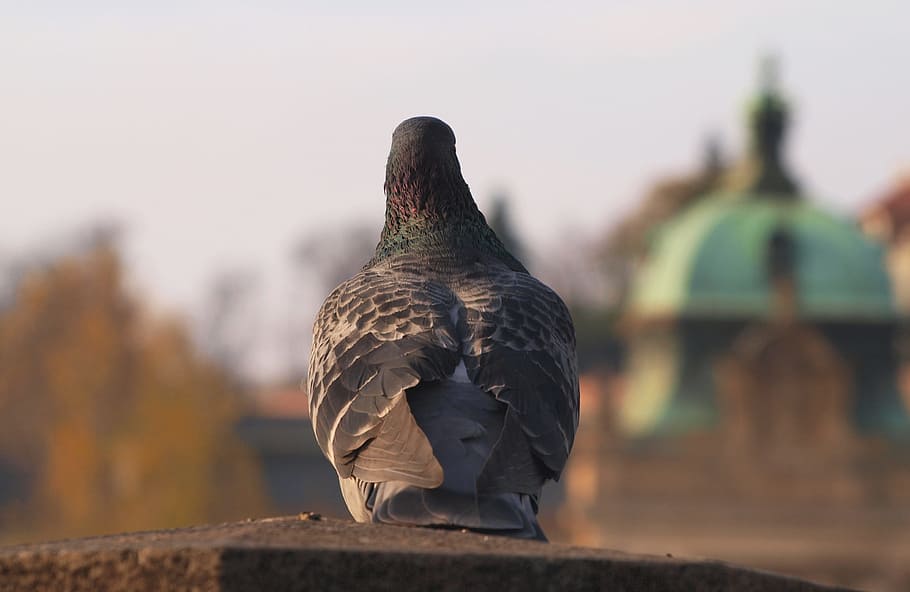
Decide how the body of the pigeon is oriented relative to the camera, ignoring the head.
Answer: away from the camera
